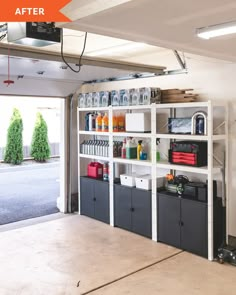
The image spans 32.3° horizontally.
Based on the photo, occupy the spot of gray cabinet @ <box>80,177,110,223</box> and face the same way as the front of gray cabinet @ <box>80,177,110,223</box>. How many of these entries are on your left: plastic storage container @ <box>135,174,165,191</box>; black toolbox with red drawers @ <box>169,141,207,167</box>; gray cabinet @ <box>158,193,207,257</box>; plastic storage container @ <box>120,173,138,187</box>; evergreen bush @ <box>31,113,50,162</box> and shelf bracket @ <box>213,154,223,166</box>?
5

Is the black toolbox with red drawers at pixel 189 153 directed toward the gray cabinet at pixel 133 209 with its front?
no

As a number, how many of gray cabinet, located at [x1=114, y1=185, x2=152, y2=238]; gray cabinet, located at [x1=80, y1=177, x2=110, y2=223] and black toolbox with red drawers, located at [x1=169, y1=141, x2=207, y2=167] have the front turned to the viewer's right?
0

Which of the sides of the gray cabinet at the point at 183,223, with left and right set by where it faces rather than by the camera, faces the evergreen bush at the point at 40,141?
right

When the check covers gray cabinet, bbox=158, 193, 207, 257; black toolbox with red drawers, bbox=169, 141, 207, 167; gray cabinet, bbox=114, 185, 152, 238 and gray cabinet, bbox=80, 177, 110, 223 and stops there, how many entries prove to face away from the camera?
0

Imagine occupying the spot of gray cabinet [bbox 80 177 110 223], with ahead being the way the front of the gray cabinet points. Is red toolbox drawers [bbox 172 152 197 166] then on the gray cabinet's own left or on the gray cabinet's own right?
on the gray cabinet's own left

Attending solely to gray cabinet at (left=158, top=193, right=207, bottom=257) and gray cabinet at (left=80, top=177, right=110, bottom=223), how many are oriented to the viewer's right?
0

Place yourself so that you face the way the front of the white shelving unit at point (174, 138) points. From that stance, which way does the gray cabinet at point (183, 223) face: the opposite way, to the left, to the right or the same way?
the same way

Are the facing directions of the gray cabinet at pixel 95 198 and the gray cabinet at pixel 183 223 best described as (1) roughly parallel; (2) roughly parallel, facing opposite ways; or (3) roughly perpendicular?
roughly parallel

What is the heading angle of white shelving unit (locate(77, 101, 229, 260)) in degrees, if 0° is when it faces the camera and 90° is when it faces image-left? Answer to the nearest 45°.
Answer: approximately 45°

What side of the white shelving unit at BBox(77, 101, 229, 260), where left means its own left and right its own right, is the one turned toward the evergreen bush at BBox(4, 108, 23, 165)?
right

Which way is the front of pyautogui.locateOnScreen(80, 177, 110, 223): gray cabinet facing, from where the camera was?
facing the viewer and to the left of the viewer

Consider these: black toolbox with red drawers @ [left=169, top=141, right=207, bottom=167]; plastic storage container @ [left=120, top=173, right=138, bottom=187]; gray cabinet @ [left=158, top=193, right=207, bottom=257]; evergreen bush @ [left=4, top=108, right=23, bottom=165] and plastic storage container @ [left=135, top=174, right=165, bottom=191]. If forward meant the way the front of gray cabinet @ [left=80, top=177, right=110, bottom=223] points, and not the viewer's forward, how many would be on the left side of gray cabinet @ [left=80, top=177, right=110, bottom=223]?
4

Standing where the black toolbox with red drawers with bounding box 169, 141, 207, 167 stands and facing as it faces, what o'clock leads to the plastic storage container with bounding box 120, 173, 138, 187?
The plastic storage container is roughly at 3 o'clock from the black toolbox with red drawers.

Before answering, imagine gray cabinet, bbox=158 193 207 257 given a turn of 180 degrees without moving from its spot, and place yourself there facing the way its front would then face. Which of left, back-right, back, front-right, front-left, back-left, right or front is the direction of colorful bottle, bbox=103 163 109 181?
left

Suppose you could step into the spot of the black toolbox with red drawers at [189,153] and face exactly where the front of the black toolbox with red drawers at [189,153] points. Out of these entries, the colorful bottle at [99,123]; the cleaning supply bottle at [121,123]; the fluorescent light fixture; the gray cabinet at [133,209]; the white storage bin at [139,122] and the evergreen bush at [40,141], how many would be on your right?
5

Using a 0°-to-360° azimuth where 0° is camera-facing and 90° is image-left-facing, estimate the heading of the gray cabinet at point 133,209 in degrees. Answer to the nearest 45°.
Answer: approximately 45°

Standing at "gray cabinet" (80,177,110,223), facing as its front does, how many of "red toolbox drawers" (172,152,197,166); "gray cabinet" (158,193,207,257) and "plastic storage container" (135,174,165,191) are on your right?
0
